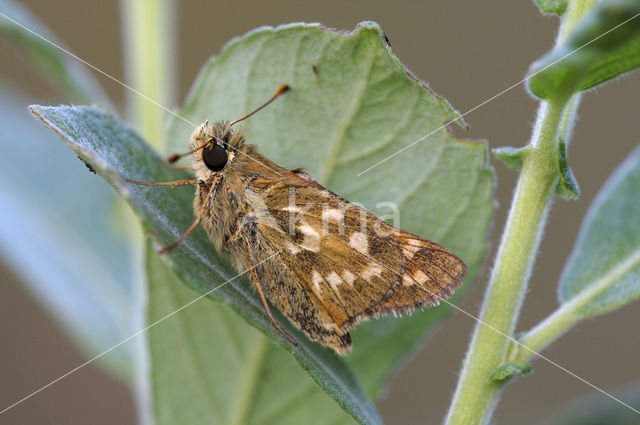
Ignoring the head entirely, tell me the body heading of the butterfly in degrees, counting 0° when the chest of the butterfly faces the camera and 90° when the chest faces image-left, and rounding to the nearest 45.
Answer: approximately 90°

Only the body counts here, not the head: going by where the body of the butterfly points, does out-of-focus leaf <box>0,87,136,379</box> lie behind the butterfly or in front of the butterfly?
in front
